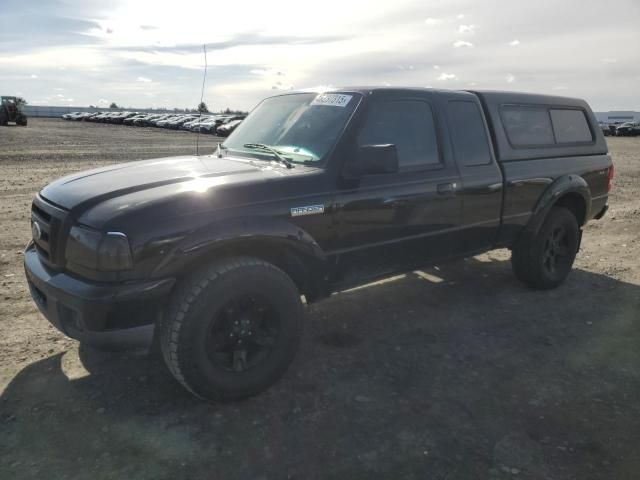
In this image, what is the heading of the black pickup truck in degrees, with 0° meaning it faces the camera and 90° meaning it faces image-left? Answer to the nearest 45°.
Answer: approximately 45°
